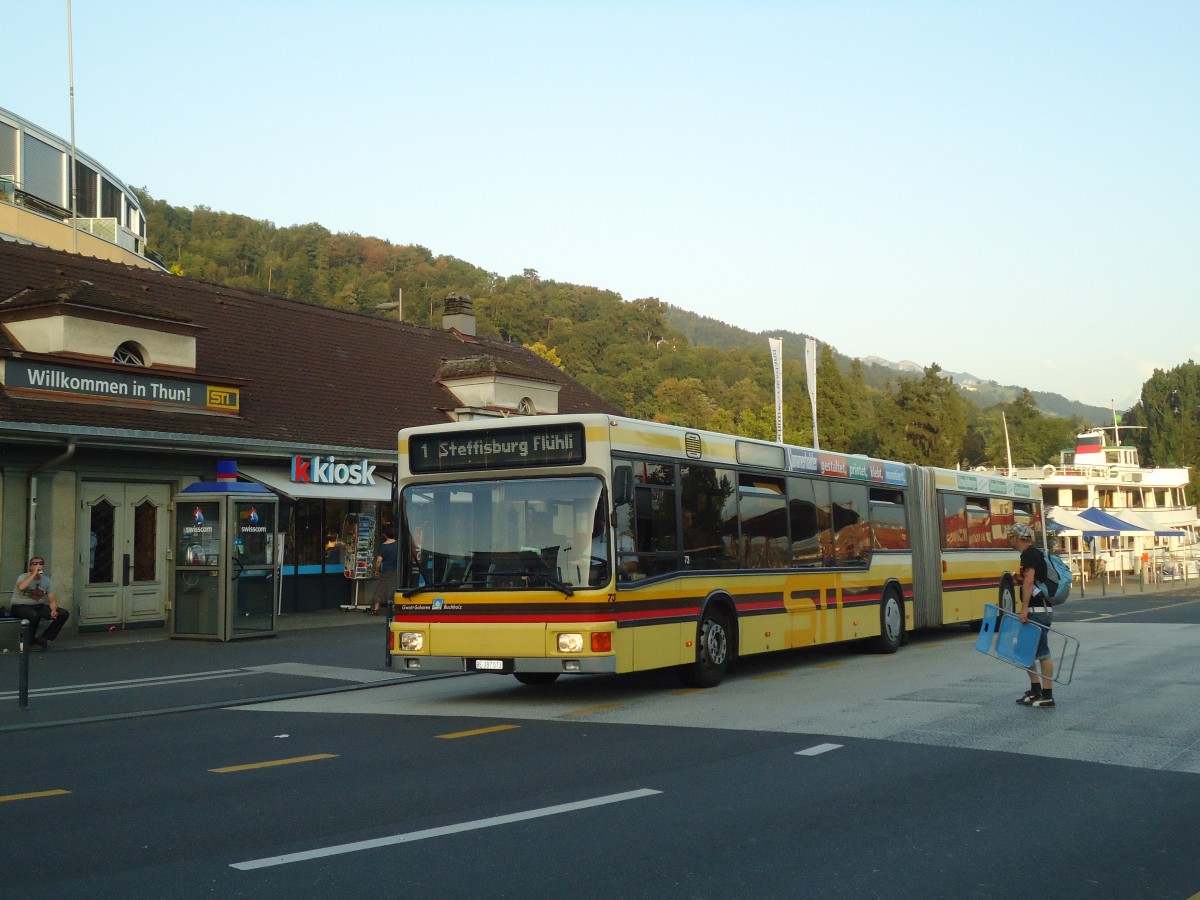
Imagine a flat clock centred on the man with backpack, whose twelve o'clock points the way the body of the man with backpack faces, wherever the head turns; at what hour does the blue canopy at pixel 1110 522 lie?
The blue canopy is roughly at 3 o'clock from the man with backpack.

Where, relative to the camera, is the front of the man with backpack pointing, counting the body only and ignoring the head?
to the viewer's left

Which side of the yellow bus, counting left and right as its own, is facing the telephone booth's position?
right

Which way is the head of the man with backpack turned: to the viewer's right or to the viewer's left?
to the viewer's left

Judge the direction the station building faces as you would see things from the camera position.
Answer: facing the viewer and to the right of the viewer

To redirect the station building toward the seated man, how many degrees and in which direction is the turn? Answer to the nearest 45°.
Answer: approximately 45° to its right

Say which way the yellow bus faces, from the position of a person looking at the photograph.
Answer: facing the viewer and to the left of the viewer

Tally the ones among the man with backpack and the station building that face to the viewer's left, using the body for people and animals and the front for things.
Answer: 1

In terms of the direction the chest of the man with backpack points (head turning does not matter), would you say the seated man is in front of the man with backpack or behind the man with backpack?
in front

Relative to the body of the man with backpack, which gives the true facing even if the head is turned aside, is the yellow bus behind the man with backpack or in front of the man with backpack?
in front

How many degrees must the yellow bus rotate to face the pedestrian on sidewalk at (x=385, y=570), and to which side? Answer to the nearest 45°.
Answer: approximately 90° to its right

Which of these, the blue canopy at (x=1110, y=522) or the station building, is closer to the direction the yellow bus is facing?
the station building

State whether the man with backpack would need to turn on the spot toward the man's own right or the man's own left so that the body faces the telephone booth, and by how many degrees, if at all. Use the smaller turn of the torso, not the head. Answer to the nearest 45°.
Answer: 0° — they already face it

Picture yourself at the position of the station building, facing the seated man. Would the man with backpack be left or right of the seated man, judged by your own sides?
left

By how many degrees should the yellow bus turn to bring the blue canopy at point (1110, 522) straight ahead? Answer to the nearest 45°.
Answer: approximately 180°

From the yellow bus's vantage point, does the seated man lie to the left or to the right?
on its right

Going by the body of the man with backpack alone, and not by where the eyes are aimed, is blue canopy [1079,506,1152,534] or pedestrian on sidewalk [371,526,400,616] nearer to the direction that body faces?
the pedestrian on sidewalk
